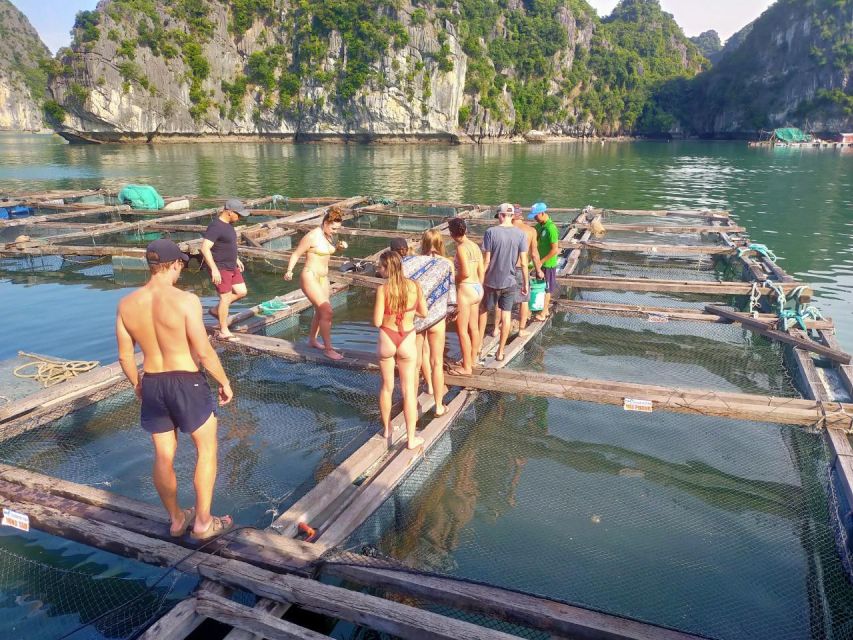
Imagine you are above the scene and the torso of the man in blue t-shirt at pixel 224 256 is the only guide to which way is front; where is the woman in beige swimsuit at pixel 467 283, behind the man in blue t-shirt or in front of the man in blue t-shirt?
in front

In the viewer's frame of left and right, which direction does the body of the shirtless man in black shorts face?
facing away from the viewer and to the right of the viewer

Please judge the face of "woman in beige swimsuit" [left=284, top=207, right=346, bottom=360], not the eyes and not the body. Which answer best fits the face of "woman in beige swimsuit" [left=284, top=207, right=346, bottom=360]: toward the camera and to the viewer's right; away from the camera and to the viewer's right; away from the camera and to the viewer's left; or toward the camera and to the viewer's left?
toward the camera and to the viewer's right

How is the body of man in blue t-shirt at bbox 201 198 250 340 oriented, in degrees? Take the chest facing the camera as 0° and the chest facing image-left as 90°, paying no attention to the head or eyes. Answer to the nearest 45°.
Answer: approximately 315°

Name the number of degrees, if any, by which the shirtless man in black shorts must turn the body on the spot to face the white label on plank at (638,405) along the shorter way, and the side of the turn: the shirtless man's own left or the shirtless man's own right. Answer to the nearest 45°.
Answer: approximately 45° to the shirtless man's own right

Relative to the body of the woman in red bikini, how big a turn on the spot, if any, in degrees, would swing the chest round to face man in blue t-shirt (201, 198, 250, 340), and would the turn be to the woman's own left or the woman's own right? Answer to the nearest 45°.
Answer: approximately 45° to the woman's own left

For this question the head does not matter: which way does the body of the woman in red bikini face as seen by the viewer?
away from the camera
